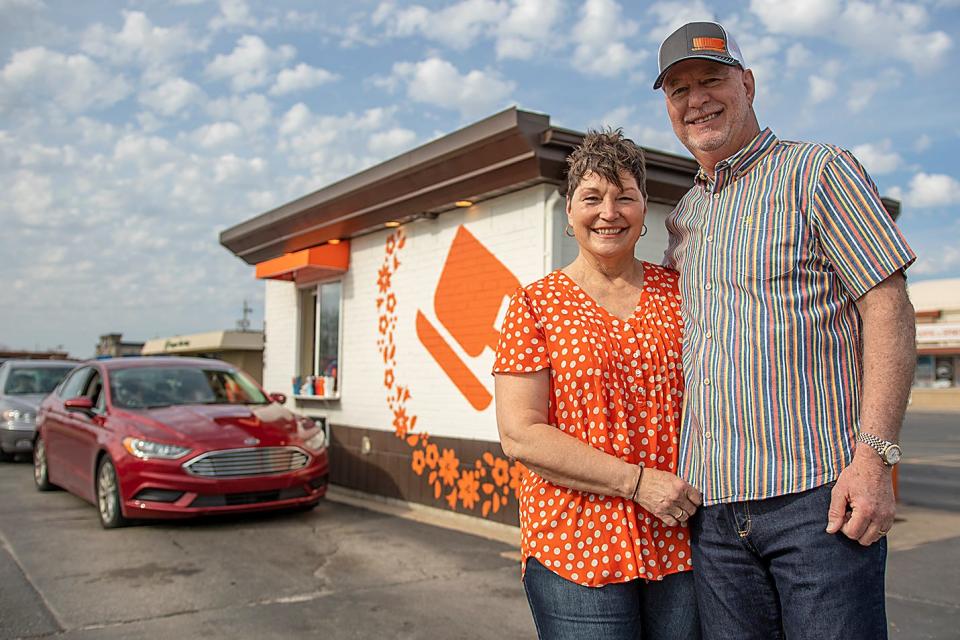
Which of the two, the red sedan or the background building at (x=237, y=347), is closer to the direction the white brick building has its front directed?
the red sedan

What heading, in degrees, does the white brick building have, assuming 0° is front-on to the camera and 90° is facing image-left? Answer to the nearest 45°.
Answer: approximately 45°

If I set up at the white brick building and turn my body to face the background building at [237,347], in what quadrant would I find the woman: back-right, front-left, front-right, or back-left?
back-left

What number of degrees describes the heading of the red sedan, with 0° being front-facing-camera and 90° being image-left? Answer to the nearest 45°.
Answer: approximately 315°

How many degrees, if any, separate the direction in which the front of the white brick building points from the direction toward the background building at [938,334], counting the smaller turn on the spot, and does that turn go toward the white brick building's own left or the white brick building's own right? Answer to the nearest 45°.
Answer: approximately 180°

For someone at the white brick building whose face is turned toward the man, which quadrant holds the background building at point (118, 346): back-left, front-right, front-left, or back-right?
back-right

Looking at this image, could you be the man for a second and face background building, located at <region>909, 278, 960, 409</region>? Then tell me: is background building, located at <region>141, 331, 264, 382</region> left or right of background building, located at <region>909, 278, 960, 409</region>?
left

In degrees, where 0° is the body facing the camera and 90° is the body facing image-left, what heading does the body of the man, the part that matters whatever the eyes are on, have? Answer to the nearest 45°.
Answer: approximately 45°
